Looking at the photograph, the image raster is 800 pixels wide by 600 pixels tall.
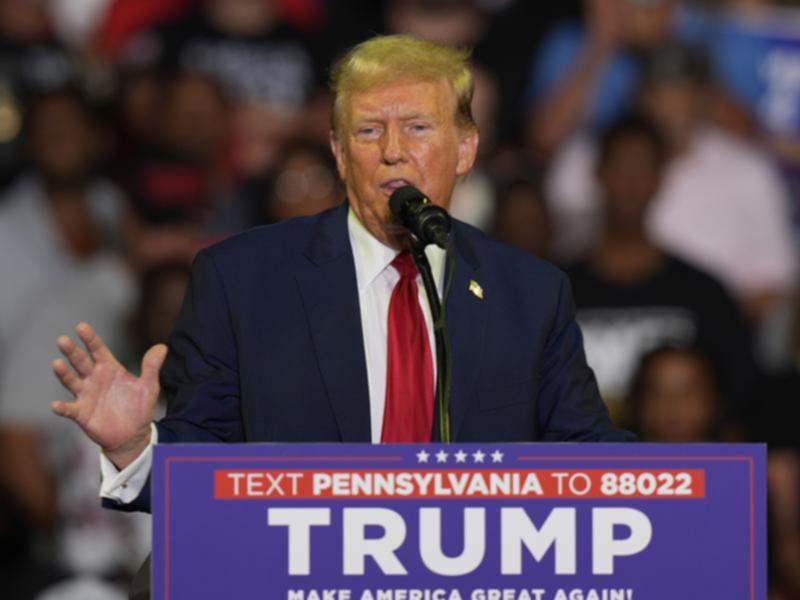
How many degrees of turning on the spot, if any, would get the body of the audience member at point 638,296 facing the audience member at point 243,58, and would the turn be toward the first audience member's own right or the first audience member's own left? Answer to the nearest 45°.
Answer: approximately 90° to the first audience member's own right

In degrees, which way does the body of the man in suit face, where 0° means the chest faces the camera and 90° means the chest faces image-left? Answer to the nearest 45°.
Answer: approximately 0°

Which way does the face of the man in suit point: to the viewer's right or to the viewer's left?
to the viewer's left

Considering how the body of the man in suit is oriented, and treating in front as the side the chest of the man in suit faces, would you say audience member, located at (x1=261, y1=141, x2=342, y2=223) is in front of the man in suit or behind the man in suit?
behind

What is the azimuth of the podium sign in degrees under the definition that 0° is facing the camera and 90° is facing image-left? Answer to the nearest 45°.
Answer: approximately 0°

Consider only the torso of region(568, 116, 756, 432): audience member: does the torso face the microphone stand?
yes
